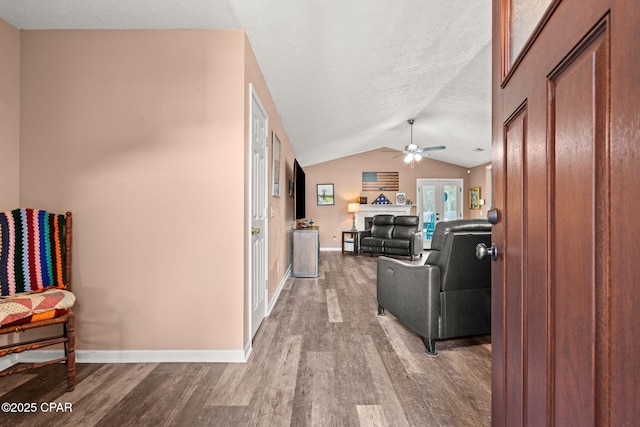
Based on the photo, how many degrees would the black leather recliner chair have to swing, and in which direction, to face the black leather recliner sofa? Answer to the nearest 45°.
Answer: approximately 45° to its right

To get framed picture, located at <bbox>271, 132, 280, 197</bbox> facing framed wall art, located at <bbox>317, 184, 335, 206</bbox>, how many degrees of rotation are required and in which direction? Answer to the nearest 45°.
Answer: approximately 90° to its left

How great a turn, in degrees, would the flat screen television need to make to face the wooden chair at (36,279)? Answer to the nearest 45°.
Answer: approximately 135° to its right

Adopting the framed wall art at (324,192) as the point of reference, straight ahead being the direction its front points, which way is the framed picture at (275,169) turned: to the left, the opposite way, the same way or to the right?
to the left

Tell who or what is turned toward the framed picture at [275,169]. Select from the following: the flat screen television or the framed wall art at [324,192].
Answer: the framed wall art

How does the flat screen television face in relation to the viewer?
to the viewer's right

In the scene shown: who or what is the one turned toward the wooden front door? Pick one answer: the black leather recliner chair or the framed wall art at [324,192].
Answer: the framed wall art

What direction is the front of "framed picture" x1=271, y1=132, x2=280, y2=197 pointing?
to the viewer's right

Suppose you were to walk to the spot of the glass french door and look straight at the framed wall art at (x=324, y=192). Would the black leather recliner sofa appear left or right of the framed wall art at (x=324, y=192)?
left
